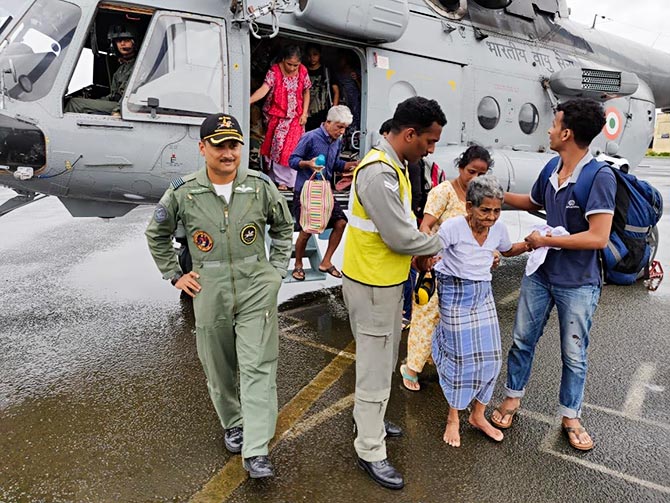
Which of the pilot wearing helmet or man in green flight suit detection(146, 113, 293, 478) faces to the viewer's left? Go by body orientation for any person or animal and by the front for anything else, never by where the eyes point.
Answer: the pilot wearing helmet

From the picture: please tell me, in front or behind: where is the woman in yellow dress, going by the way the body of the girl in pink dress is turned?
in front

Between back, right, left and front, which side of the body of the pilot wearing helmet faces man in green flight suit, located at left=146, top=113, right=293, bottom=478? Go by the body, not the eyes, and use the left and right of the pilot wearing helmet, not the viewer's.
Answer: left

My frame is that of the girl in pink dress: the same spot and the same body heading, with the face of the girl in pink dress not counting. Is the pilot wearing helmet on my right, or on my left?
on my right

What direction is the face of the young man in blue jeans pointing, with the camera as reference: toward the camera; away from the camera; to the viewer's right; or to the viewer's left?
to the viewer's left

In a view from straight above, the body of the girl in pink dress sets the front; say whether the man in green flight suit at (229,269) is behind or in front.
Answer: in front

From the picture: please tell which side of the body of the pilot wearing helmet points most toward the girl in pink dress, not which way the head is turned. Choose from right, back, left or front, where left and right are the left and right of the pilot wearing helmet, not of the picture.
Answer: back

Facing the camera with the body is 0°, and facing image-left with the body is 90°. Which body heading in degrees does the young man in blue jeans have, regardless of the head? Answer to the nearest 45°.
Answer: approximately 45°

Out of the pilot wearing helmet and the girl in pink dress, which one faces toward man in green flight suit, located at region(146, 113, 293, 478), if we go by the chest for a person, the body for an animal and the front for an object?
the girl in pink dress

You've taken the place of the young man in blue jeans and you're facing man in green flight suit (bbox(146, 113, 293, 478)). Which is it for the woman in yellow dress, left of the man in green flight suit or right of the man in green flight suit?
right

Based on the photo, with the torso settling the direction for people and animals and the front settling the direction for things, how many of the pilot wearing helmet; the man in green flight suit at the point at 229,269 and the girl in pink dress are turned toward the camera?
2
